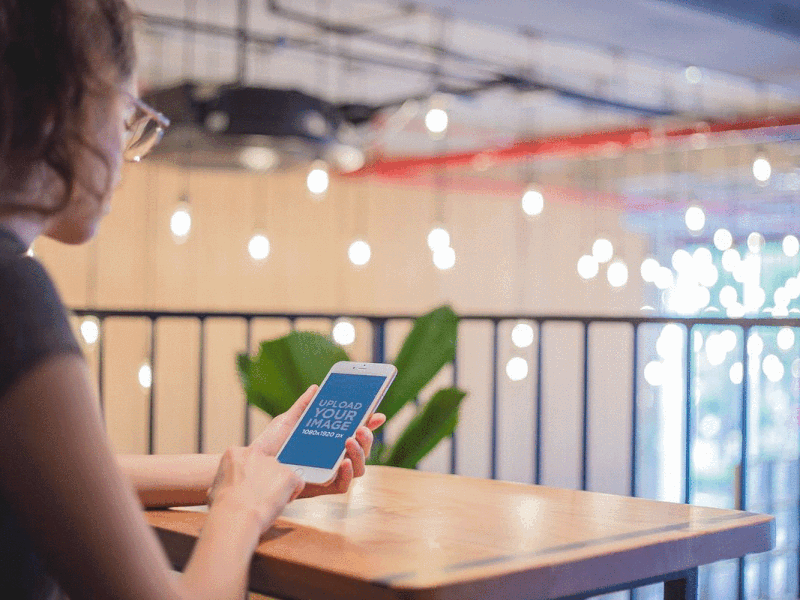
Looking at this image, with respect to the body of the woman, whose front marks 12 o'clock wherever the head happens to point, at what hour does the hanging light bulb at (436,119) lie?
The hanging light bulb is roughly at 11 o'clock from the woman.

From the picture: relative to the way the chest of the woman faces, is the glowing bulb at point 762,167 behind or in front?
in front

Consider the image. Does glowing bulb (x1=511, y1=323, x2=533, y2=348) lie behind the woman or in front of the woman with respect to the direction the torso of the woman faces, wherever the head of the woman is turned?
in front

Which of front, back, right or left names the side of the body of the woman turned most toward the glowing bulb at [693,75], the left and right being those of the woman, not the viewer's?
front

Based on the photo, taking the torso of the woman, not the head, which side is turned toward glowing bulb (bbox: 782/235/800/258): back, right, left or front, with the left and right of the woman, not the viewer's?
front

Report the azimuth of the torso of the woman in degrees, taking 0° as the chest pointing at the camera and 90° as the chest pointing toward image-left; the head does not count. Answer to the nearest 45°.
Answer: approximately 225°

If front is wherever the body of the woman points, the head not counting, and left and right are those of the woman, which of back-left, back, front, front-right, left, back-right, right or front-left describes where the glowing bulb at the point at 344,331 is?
front-left
